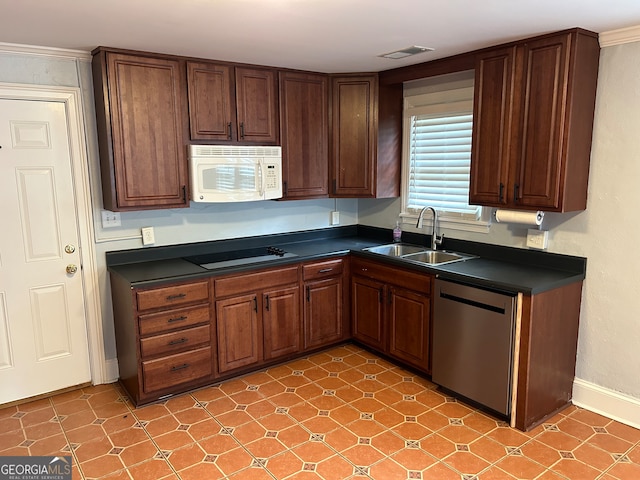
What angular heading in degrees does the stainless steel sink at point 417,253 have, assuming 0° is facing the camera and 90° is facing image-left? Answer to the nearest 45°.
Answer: approximately 45°

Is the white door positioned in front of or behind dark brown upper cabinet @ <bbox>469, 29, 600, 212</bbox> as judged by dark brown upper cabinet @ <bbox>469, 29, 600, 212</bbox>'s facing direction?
in front

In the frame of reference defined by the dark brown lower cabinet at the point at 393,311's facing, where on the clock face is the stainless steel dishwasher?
The stainless steel dishwasher is roughly at 9 o'clock from the dark brown lower cabinet.

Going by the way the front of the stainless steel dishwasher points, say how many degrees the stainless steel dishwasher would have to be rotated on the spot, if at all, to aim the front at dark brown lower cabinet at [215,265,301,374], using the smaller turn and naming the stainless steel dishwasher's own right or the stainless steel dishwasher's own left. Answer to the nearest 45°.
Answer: approximately 45° to the stainless steel dishwasher's own right

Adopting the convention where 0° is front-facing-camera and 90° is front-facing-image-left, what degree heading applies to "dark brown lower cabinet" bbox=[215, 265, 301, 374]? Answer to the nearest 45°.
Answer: approximately 315°

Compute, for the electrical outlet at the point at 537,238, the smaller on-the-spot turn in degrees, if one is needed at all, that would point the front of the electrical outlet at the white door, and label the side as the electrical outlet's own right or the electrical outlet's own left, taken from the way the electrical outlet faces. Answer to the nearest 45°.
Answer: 0° — it already faces it

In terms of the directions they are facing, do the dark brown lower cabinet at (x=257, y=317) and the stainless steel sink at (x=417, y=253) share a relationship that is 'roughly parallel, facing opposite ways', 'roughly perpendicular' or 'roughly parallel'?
roughly perpendicular

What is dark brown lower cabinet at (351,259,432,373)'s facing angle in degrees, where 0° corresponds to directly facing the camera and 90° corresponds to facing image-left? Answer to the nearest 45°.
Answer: approximately 45°

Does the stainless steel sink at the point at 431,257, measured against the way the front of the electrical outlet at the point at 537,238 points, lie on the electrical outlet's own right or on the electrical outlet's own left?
on the electrical outlet's own right

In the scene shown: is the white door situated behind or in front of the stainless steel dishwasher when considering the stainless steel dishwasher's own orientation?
in front
